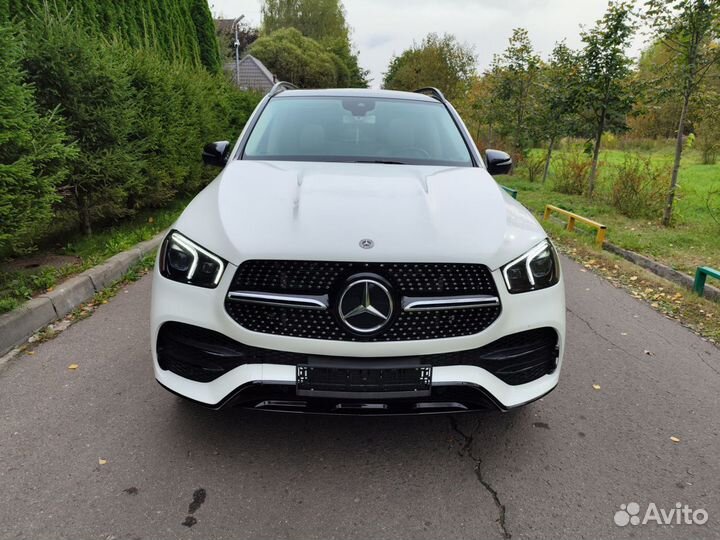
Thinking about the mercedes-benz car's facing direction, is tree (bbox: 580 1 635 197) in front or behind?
behind

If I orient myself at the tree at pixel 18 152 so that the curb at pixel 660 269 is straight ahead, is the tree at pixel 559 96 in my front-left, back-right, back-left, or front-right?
front-left

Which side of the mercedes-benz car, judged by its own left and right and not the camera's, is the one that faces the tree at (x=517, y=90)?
back

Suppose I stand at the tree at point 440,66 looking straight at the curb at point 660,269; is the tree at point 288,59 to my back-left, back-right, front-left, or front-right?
back-right

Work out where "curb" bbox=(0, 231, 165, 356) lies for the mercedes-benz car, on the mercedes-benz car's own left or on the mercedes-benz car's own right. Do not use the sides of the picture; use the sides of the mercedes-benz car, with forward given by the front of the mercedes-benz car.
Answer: on the mercedes-benz car's own right

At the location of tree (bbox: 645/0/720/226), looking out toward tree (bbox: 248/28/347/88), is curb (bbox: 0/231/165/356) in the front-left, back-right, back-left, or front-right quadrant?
back-left

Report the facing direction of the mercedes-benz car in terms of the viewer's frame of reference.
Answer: facing the viewer

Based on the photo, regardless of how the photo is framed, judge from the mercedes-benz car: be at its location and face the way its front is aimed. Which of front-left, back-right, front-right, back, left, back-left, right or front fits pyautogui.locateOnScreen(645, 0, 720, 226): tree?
back-left

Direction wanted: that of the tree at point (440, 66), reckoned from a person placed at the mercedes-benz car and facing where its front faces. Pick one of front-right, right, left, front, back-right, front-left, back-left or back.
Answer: back

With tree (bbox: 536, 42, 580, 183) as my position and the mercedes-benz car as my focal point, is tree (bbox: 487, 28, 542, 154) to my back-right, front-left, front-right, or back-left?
back-right

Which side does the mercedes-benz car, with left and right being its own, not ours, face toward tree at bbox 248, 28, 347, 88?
back

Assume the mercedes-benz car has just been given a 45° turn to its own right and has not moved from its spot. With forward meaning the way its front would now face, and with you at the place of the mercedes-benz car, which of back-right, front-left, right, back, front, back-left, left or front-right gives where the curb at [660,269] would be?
back
